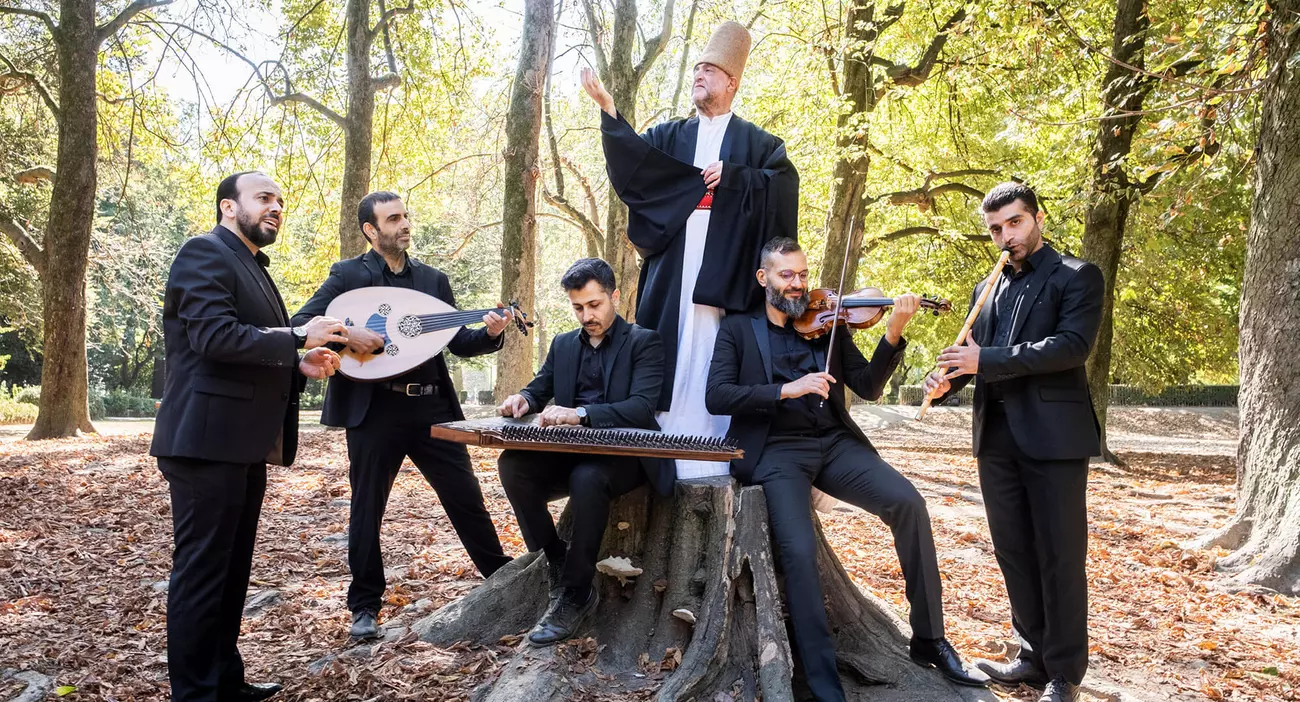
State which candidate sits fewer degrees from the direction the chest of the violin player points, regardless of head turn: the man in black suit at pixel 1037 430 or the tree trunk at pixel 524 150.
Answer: the man in black suit

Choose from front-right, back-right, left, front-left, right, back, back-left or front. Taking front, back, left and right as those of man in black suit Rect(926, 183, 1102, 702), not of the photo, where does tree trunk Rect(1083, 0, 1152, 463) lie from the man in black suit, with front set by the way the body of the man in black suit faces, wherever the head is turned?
back-right

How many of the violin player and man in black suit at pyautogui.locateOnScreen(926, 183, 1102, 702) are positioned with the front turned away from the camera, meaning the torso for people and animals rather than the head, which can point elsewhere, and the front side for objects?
0

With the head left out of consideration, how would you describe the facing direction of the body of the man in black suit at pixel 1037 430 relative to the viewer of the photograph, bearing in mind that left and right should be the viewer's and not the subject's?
facing the viewer and to the left of the viewer

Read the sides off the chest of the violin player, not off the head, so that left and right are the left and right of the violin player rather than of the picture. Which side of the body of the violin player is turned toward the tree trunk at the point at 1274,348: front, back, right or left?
left

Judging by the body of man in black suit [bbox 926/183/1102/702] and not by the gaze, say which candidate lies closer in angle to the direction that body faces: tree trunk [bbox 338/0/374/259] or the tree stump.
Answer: the tree stump

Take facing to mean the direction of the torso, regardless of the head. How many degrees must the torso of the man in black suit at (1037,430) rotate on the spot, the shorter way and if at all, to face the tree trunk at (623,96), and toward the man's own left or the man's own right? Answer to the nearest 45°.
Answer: approximately 90° to the man's own right

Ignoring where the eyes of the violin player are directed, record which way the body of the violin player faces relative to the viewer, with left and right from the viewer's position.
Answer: facing the viewer and to the right of the viewer

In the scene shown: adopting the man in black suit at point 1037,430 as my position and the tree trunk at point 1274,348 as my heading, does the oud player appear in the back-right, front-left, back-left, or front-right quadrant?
back-left

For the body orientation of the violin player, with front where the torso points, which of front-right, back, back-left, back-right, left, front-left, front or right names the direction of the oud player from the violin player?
back-right

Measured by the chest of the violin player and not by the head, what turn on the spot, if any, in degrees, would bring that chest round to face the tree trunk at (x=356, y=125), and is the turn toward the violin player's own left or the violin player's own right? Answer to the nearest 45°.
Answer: approximately 180°

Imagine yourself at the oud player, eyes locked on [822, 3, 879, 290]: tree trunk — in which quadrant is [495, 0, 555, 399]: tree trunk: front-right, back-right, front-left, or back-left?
front-left

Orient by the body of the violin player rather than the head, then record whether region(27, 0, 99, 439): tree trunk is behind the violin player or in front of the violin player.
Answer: behind

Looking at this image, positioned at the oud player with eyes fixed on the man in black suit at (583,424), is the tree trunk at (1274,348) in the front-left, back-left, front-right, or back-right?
front-left

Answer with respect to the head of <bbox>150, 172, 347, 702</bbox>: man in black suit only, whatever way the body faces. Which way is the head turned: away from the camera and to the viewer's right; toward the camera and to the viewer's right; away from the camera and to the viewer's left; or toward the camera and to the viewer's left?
toward the camera and to the viewer's right

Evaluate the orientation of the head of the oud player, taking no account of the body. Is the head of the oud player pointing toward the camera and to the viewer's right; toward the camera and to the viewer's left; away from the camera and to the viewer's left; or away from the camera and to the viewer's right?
toward the camera and to the viewer's right

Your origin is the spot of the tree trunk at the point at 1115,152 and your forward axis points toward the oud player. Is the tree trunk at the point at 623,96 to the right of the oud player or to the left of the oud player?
right
